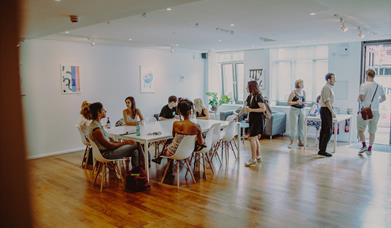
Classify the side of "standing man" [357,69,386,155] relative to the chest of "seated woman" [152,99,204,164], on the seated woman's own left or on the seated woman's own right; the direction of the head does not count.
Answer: on the seated woman's own right

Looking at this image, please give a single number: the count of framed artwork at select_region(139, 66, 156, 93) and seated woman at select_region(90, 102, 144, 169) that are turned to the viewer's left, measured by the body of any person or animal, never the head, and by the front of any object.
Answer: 0

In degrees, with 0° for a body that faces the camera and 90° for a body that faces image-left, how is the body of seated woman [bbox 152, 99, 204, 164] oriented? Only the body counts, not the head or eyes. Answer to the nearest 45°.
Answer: approximately 135°

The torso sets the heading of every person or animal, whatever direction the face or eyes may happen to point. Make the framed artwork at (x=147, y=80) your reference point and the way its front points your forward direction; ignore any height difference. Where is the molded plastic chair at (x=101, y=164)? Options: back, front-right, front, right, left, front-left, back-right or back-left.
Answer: front-right

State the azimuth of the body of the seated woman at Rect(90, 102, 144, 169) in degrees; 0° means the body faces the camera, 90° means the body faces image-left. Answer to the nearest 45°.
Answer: approximately 270°

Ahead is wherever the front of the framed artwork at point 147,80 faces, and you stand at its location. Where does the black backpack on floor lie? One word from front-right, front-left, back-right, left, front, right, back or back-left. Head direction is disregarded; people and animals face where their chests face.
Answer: front-right

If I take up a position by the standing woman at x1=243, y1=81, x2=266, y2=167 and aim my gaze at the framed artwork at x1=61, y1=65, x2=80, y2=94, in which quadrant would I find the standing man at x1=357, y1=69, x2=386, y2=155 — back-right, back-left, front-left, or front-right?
back-right

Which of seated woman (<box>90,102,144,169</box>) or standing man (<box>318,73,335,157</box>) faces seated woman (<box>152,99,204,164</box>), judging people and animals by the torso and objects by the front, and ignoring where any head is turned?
seated woman (<box>90,102,144,169</box>)

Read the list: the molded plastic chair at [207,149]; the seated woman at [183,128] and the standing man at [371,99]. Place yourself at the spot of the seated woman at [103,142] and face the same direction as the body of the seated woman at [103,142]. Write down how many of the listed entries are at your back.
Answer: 0

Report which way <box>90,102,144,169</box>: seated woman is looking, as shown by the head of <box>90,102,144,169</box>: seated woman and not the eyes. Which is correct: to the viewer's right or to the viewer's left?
to the viewer's right
